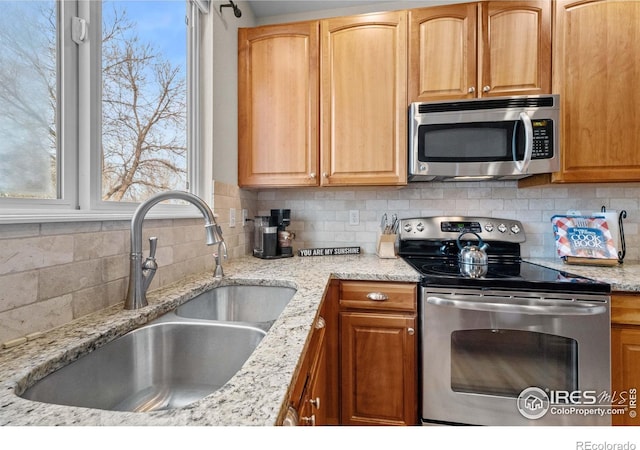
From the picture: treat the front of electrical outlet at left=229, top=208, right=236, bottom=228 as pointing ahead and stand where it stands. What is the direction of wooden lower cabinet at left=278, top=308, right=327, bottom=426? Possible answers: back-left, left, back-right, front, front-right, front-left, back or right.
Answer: front-right

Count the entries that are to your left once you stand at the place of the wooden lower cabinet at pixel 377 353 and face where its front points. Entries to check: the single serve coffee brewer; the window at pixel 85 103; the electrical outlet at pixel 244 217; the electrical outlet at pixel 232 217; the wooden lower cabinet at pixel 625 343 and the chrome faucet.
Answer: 1

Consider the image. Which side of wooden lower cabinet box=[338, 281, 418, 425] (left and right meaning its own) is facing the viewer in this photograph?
front

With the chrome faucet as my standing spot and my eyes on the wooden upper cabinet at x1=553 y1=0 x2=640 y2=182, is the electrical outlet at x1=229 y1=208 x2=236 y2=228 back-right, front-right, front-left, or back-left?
front-left

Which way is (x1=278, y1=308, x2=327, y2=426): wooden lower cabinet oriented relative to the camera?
to the viewer's right

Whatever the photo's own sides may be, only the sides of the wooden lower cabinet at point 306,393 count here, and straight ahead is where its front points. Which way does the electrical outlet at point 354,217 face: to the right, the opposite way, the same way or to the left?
to the right

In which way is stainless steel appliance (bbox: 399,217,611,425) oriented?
toward the camera

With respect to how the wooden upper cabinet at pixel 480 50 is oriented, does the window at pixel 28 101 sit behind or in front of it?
in front

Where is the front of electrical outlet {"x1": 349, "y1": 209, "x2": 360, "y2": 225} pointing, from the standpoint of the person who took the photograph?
facing the viewer

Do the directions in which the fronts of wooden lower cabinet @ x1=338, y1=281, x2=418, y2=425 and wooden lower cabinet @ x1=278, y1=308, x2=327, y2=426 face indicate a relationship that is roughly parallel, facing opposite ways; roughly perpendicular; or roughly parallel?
roughly perpendicular

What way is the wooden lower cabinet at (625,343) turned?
toward the camera
